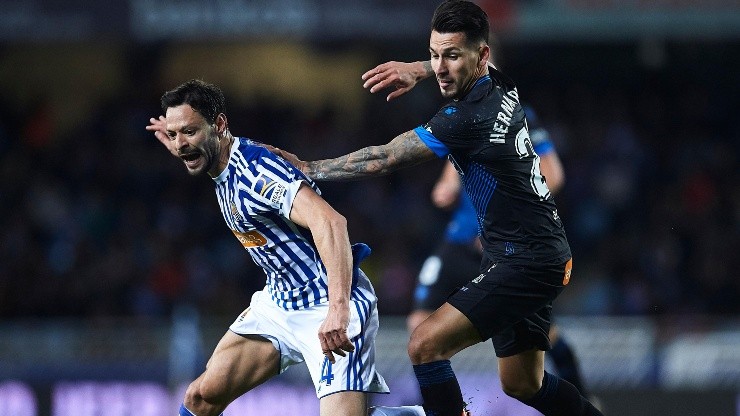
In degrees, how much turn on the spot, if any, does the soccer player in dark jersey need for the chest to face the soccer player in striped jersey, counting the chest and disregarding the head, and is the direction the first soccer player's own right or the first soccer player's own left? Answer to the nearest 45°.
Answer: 0° — they already face them

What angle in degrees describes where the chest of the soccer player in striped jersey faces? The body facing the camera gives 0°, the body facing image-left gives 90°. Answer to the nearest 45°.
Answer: approximately 45°

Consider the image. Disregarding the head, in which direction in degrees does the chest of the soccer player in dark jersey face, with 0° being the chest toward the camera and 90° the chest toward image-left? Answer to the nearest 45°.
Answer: approximately 90°

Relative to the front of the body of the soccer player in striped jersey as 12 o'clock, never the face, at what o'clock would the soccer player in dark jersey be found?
The soccer player in dark jersey is roughly at 8 o'clock from the soccer player in striped jersey.
